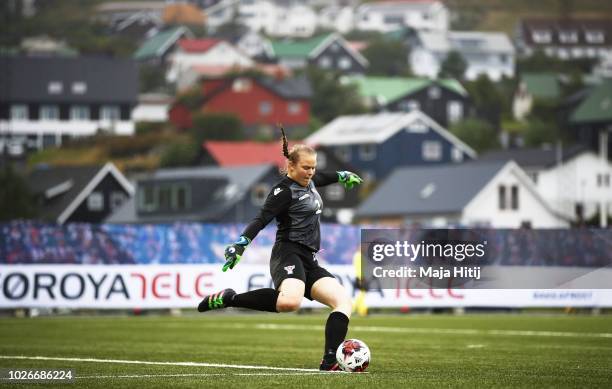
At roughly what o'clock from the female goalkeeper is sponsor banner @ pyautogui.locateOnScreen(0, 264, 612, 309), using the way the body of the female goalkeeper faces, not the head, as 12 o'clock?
The sponsor banner is roughly at 7 o'clock from the female goalkeeper.

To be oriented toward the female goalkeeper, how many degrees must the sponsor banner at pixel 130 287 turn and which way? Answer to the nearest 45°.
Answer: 0° — it already faces them

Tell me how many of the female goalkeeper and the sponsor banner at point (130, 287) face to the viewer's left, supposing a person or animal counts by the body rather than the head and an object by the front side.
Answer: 0

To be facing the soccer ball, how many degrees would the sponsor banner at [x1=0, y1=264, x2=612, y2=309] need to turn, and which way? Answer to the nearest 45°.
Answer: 0° — it already faces it

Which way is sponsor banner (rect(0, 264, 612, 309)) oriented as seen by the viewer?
toward the camera
